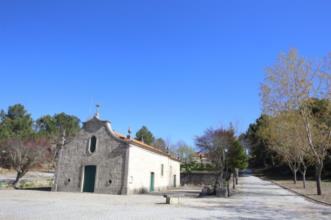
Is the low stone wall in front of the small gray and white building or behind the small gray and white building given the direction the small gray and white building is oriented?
behind

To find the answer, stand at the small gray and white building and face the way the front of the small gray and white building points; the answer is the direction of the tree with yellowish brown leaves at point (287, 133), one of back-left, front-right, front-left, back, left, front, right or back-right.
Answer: back-left

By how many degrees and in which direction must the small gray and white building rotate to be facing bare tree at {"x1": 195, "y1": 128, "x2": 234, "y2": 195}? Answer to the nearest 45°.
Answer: approximately 135° to its left

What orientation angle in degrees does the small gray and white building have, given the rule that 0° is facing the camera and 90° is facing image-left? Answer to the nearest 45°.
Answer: approximately 45°
